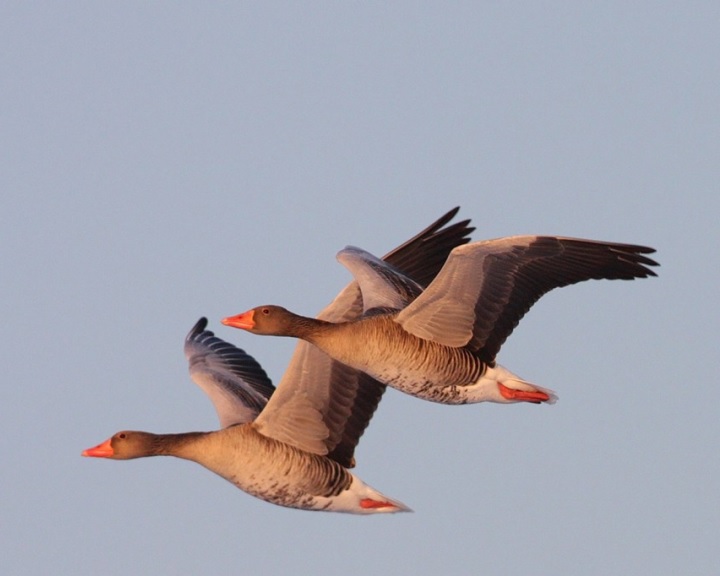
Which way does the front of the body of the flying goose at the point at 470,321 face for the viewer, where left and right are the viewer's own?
facing to the left of the viewer

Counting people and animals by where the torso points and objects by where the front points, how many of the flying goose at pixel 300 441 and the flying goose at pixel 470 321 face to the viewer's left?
2

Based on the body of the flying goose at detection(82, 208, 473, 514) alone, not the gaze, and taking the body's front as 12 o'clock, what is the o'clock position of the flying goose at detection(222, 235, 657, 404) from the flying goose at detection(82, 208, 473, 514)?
the flying goose at detection(222, 235, 657, 404) is roughly at 7 o'clock from the flying goose at detection(82, 208, 473, 514).

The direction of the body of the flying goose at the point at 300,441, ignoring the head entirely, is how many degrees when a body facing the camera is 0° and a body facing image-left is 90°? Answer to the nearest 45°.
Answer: approximately 90°
